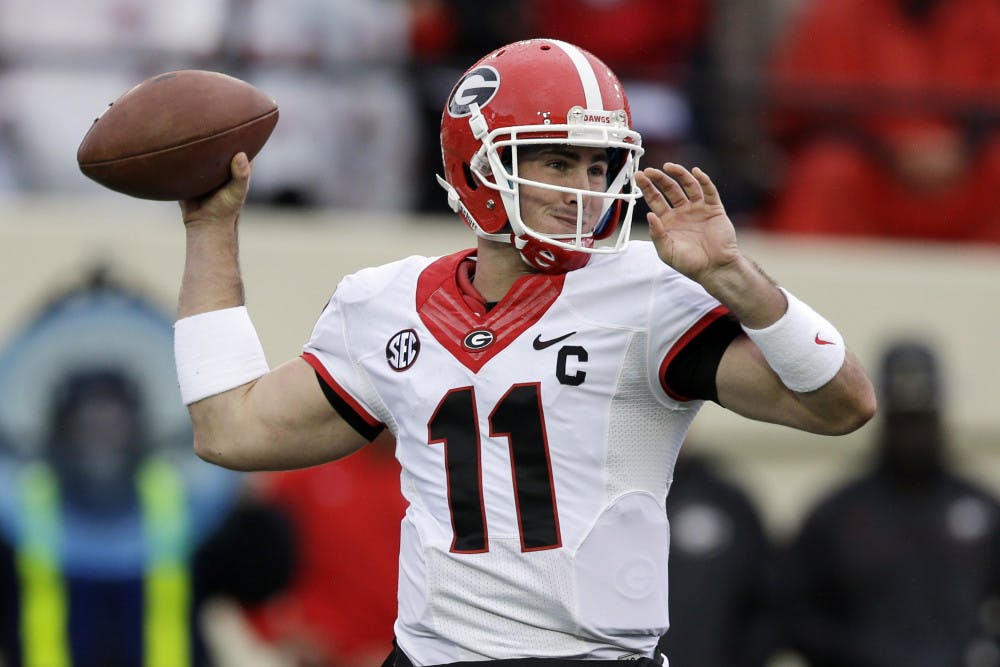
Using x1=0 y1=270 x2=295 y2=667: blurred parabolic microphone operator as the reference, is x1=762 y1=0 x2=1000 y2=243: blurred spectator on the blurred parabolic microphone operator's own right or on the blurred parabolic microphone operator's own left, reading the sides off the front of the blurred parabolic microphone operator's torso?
on the blurred parabolic microphone operator's own left

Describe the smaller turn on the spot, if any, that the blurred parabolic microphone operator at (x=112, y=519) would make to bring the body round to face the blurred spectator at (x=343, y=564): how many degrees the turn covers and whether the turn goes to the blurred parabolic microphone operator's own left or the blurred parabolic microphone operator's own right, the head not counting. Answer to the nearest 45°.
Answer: approximately 90° to the blurred parabolic microphone operator's own left

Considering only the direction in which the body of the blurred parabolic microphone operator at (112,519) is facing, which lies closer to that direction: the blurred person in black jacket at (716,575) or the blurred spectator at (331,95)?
the blurred person in black jacket

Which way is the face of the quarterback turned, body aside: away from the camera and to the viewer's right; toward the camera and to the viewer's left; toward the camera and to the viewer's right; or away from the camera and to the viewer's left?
toward the camera and to the viewer's right

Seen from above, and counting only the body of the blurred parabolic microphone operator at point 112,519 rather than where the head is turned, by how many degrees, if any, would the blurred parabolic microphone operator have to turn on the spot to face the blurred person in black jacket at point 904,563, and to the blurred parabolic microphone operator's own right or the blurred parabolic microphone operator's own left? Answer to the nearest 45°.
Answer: approximately 90° to the blurred parabolic microphone operator's own left

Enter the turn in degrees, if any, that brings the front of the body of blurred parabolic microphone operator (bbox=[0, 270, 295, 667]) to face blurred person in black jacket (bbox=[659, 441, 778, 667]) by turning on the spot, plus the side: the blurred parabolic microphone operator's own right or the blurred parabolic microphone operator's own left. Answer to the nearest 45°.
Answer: approximately 90° to the blurred parabolic microphone operator's own left

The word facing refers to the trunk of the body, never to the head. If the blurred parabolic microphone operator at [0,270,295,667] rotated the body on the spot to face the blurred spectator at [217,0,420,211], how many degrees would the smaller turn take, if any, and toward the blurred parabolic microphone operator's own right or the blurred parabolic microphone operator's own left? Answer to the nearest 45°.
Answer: approximately 135° to the blurred parabolic microphone operator's own left

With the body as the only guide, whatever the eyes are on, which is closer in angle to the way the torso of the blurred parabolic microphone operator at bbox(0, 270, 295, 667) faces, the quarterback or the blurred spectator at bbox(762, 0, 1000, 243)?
the quarterback

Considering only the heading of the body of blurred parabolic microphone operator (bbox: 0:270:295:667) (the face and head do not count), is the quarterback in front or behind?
in front

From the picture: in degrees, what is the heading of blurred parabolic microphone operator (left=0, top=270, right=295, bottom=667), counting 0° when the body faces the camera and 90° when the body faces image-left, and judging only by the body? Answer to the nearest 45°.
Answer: approximately 0°

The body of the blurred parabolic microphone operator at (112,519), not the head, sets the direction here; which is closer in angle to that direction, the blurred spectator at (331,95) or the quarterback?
the quarterback
